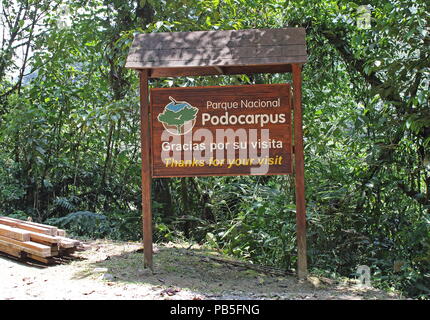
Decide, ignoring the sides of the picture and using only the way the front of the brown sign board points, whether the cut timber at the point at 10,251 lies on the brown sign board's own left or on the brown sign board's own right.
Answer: on the brown sign board's own right

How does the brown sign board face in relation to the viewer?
toward the camera

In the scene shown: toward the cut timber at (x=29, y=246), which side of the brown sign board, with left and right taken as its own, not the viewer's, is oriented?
right

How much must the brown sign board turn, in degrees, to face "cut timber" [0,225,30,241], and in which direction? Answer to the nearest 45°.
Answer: approximately 90° to its right

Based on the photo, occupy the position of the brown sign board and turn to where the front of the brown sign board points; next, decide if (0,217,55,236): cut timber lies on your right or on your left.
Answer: on your right

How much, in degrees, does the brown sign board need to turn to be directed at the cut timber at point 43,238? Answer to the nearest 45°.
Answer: approximately 90° to its right

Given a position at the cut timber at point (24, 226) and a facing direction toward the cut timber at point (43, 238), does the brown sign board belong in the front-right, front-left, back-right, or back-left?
front-left
